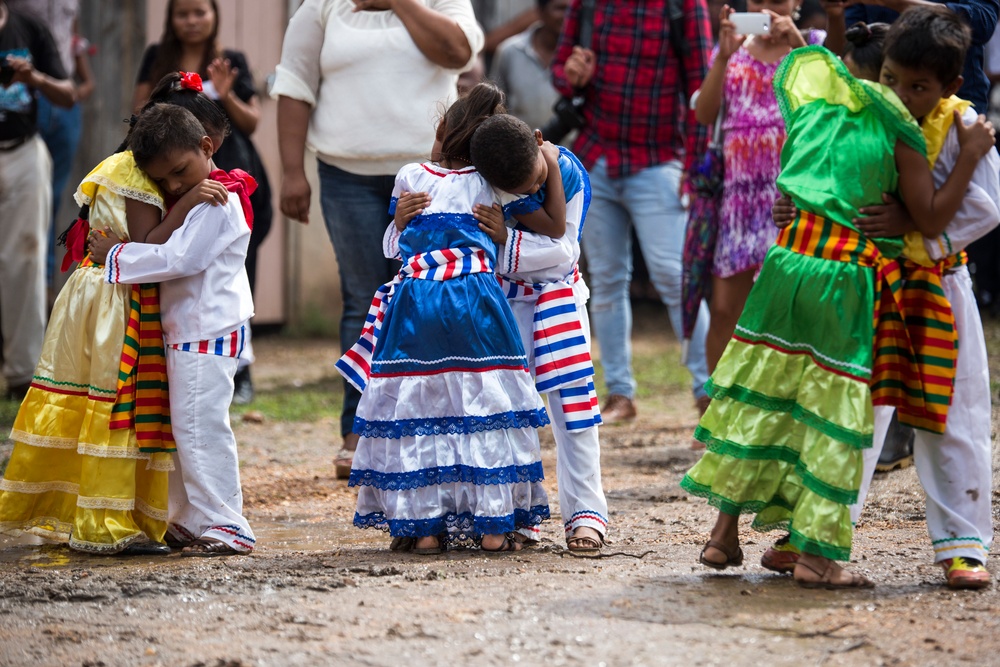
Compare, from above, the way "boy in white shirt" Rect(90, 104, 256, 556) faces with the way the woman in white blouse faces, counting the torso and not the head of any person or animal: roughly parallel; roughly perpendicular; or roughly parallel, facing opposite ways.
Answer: roughly perpendicular

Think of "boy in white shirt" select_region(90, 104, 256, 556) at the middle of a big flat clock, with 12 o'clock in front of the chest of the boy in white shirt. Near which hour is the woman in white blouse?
The woman in white blouse is roughly at 4 o'clock from the boy in white shirt.

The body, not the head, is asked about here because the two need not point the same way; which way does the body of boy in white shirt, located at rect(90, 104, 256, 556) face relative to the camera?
to the viewer's left

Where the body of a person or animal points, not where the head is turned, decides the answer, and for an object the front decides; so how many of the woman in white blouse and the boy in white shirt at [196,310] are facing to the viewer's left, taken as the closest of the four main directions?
1

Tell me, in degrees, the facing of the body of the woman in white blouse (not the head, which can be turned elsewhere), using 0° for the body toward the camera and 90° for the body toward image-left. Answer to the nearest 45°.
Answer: approximately 0°

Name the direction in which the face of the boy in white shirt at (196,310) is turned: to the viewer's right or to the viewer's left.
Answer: to the viewer's left
